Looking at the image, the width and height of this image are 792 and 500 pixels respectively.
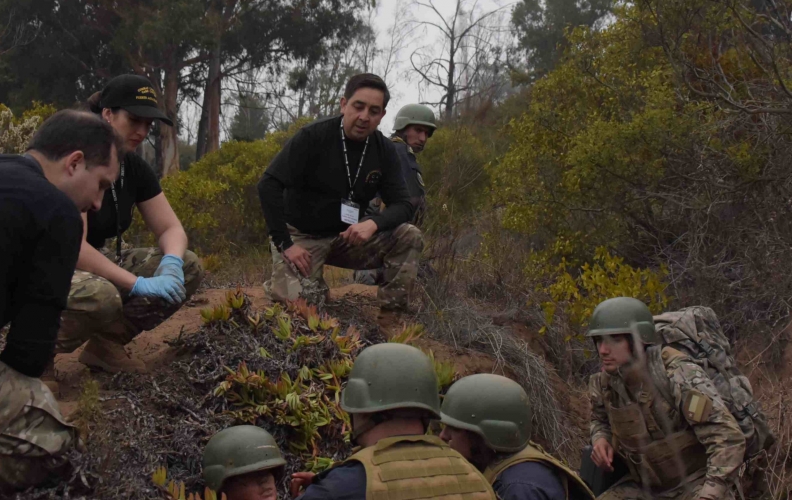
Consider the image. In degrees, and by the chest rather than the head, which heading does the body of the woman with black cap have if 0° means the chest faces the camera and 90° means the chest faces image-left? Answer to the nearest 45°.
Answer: approximately 315°

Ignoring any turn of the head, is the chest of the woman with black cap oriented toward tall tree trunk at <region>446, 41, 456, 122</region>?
no

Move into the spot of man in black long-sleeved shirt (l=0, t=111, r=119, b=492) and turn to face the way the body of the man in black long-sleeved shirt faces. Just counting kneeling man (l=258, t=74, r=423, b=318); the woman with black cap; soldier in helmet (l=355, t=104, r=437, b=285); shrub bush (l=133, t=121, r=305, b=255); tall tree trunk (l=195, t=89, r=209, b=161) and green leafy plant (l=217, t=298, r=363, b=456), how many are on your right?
0

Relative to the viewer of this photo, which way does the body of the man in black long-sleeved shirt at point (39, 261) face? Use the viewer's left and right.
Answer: facing to the right of the viewer

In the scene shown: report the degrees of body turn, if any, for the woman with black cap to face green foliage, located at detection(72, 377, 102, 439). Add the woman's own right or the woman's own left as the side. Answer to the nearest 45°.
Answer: approximately 45° to the woman's own right

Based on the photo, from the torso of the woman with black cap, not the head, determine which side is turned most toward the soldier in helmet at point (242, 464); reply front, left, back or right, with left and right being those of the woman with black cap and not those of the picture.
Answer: front

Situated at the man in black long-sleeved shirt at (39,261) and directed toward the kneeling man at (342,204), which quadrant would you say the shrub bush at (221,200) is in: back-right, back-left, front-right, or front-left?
front-left

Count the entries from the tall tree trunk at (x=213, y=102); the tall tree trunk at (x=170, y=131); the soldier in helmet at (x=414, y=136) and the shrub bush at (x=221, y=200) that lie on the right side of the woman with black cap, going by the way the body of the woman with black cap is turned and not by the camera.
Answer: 0

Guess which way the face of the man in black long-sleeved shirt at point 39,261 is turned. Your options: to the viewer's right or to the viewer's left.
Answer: to the viewer's right

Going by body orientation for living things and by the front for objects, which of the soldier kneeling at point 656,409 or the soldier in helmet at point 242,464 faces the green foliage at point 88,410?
the soldier kneeling

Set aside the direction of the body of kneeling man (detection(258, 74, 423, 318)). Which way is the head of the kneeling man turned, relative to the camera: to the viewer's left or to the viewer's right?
to the viewer's left

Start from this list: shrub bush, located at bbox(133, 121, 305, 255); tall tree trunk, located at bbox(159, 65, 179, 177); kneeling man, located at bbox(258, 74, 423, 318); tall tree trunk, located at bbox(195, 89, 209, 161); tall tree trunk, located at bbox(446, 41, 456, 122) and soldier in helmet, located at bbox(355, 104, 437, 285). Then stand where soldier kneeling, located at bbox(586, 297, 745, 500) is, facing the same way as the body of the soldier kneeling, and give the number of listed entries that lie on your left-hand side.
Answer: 0

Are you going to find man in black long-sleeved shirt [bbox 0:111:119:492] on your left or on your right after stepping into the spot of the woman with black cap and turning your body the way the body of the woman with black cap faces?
on your right

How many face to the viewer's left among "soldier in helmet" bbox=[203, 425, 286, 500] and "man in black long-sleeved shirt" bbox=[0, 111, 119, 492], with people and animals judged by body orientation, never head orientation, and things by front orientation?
0
